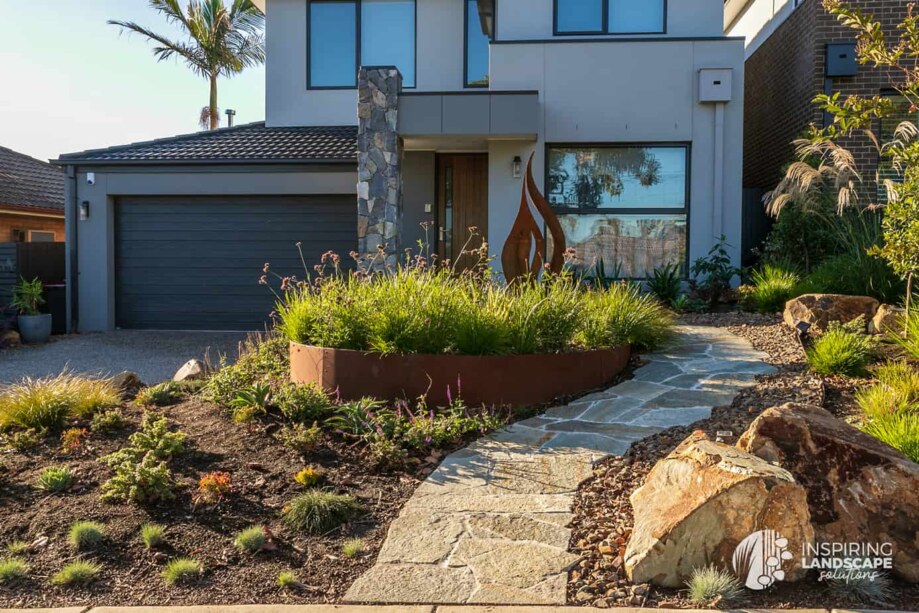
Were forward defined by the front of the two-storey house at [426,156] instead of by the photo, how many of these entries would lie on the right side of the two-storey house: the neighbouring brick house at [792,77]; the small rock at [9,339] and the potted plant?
2

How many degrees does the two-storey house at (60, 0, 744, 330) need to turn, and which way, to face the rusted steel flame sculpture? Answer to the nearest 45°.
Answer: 0° — it already faces it

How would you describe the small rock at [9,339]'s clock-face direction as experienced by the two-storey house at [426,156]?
The small rock is roughly at 3 o'clock from the two-storey house.

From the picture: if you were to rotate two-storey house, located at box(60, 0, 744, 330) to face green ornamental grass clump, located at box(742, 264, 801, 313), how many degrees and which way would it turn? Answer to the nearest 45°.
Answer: approximately 45° to its left

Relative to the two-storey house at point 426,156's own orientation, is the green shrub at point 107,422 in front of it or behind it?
in front

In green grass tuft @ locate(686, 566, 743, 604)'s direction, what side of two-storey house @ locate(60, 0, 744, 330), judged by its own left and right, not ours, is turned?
front

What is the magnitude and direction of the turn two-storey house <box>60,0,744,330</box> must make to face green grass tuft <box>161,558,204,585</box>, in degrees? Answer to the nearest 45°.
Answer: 0° — it already faces it

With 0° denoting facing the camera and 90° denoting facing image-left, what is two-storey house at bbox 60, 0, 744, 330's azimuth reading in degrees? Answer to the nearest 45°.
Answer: approximately 0°

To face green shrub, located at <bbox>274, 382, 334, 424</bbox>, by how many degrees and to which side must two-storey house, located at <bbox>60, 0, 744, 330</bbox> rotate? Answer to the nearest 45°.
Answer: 0° — it already faces it

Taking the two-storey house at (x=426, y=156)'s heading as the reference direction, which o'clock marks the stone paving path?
The stone paving path is roughly at 12 o'clock from the two-storey house.

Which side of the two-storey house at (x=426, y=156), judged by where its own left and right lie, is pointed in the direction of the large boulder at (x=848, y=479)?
front

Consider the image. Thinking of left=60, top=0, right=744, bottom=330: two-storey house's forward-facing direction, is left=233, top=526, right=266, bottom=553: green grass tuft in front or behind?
in front
